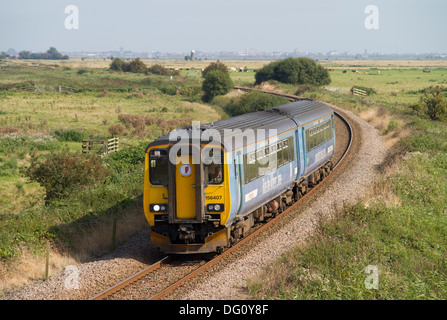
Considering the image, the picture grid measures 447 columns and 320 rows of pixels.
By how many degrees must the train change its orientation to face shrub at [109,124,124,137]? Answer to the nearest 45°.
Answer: approximately 180°

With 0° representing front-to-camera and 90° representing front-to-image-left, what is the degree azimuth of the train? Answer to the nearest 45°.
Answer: approximately 0°
